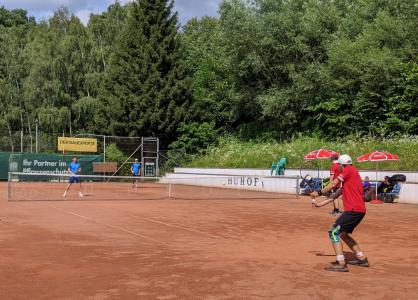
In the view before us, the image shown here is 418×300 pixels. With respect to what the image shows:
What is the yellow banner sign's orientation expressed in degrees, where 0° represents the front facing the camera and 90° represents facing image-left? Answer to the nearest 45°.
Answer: approximately 0°

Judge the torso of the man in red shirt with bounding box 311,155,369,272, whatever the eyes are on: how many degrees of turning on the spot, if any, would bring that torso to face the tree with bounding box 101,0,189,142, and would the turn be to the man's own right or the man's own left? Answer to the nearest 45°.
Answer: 0° — they already face it

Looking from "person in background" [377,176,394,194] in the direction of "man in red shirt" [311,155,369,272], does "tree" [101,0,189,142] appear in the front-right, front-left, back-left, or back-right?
back-right

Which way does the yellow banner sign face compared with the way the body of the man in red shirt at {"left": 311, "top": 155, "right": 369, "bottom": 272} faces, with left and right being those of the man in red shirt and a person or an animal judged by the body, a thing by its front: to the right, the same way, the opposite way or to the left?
the opposite way

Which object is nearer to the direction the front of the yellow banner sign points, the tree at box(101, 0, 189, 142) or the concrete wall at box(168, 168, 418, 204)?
the concrete wall

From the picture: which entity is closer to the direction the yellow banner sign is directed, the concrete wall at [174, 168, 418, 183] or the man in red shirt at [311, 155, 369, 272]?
the man in red shirt

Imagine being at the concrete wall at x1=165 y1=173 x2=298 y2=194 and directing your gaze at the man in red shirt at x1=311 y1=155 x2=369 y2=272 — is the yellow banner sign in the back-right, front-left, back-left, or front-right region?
back-right

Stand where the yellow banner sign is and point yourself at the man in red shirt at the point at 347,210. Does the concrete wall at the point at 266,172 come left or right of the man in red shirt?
left

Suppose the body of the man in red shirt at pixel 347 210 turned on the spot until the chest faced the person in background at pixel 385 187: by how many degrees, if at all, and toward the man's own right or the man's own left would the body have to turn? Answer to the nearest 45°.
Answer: approximately 45° to the man's own right

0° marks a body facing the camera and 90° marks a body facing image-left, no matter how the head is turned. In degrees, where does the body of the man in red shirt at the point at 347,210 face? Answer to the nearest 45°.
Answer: approximately 135°

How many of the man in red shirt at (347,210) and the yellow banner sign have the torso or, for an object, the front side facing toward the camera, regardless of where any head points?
1
